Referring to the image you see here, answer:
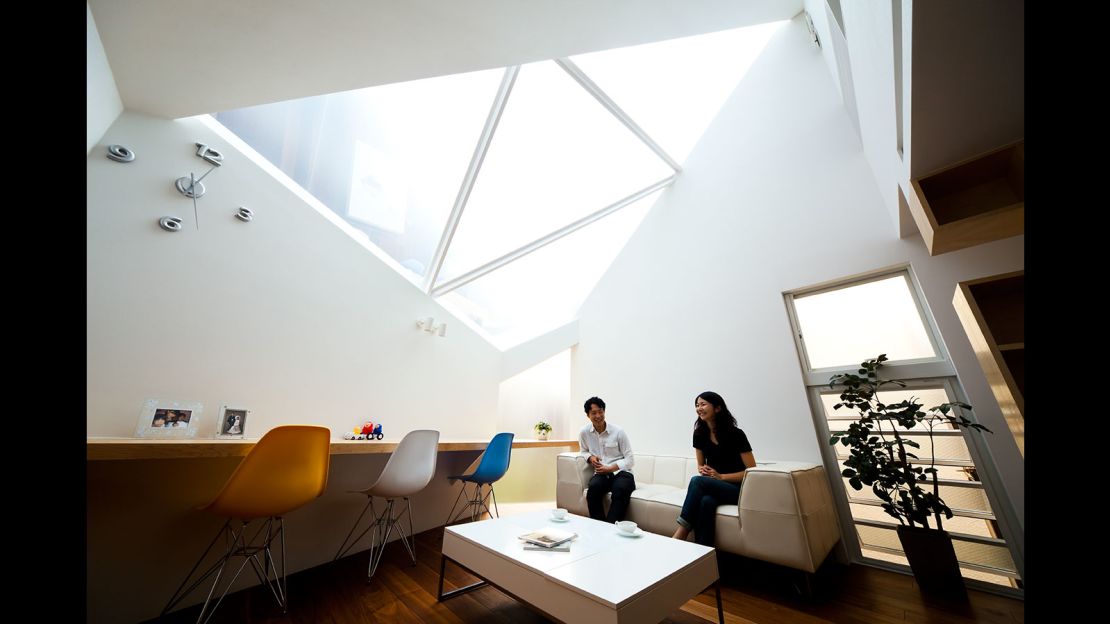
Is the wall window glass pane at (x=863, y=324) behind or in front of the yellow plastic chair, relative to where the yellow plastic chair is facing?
behind

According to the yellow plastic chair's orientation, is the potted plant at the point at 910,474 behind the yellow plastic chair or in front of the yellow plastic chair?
behind

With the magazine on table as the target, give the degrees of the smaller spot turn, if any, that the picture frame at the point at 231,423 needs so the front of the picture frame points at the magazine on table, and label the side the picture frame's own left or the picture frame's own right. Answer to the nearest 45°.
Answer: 0° — it already faces it

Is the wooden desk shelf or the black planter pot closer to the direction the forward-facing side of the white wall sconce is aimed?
the black planter pot

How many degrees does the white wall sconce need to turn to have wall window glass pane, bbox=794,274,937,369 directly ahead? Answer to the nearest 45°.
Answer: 0° — it already faces it

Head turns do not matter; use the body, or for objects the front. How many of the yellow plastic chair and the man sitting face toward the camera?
1

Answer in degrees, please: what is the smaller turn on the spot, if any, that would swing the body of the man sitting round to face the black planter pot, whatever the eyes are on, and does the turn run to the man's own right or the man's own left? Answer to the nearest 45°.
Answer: approximately 90° to the man's own left

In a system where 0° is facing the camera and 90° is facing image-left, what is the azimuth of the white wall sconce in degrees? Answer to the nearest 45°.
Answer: approximately 315°

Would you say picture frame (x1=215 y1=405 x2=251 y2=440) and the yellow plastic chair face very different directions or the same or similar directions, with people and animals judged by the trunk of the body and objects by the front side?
very different directions
